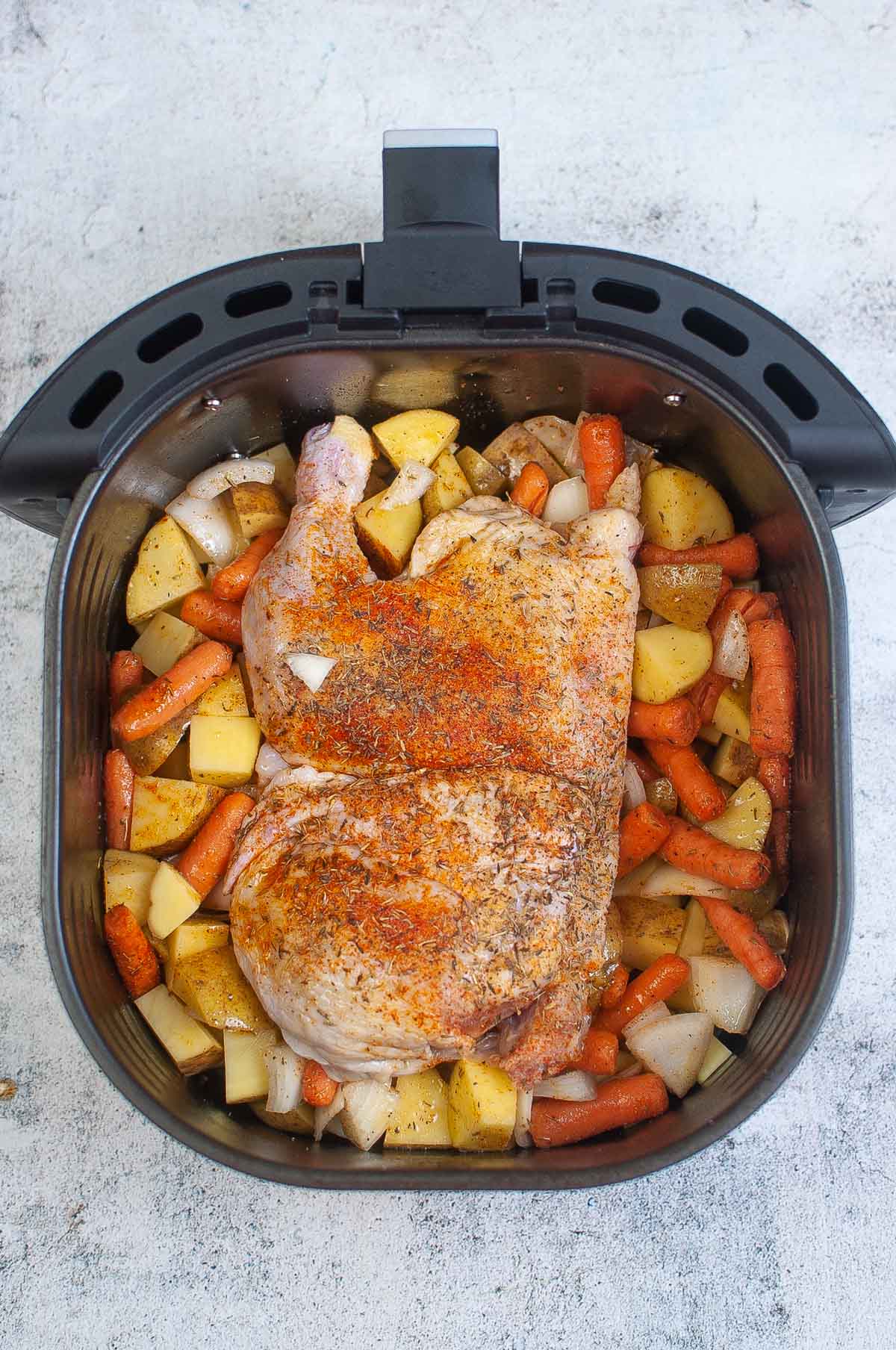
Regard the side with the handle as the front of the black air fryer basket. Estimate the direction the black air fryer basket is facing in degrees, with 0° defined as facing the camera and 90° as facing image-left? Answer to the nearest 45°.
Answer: approximately 180°

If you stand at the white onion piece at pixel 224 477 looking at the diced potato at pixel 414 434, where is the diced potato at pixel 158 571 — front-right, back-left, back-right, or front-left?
back-right
